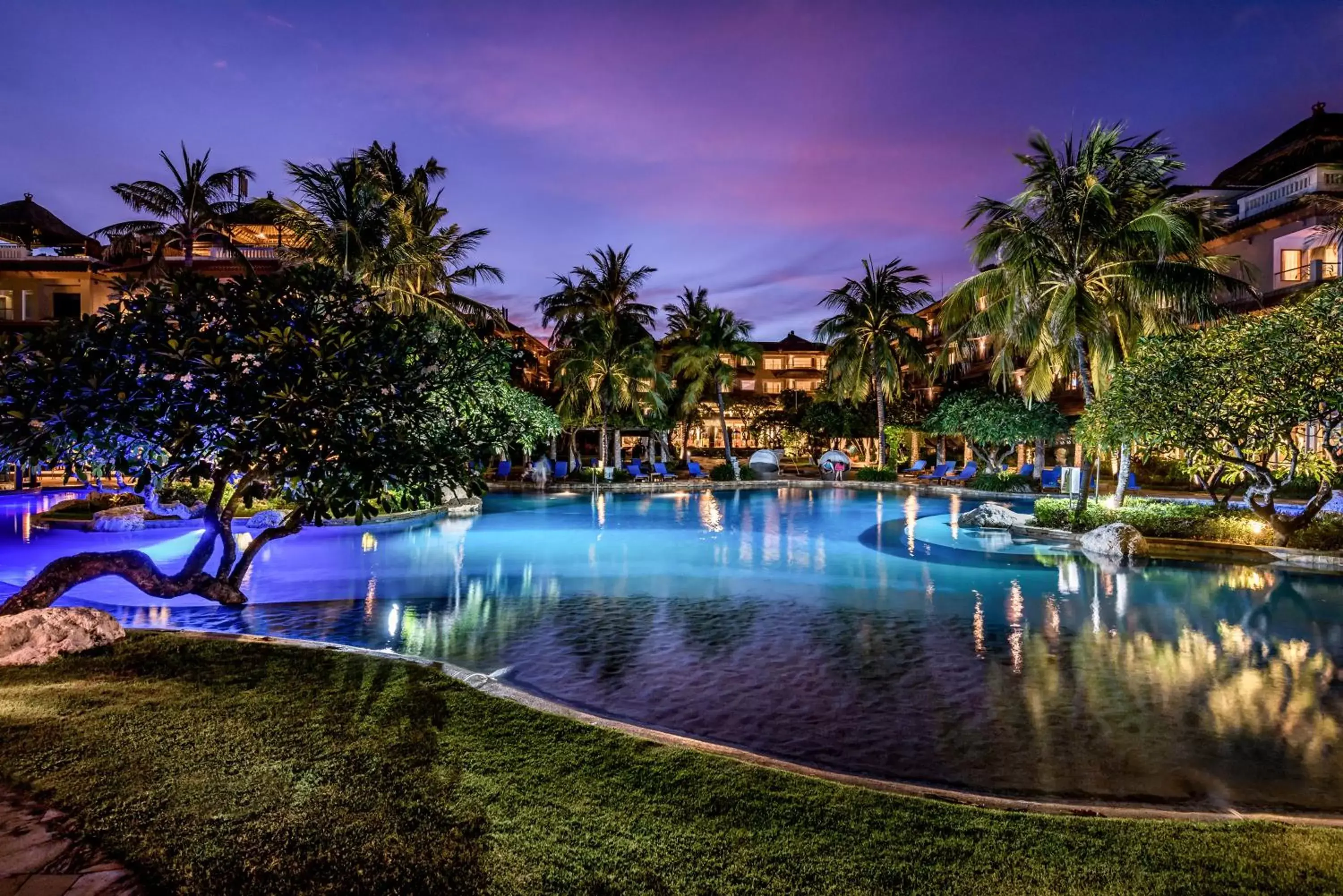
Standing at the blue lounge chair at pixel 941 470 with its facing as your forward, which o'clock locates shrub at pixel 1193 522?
The shrub is roughly at 10 o'clock from the blue lounge chair.

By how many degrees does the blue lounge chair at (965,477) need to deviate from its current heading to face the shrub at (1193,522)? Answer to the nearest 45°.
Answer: approximately 45° to its left

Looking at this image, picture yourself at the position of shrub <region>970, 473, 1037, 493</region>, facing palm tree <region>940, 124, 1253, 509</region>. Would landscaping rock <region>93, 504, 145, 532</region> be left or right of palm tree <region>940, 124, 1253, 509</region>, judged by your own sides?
right

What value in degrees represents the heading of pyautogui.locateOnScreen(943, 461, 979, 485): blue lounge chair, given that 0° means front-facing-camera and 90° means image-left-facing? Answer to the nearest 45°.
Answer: approximately 45°

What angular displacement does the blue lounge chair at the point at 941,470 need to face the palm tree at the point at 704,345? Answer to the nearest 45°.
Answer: approximately 45° to its right

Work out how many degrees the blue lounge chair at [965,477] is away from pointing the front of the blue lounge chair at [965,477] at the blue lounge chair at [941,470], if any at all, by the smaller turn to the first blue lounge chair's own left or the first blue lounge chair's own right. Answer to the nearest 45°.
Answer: approximately 90° to the first blue lounge chair's own right
